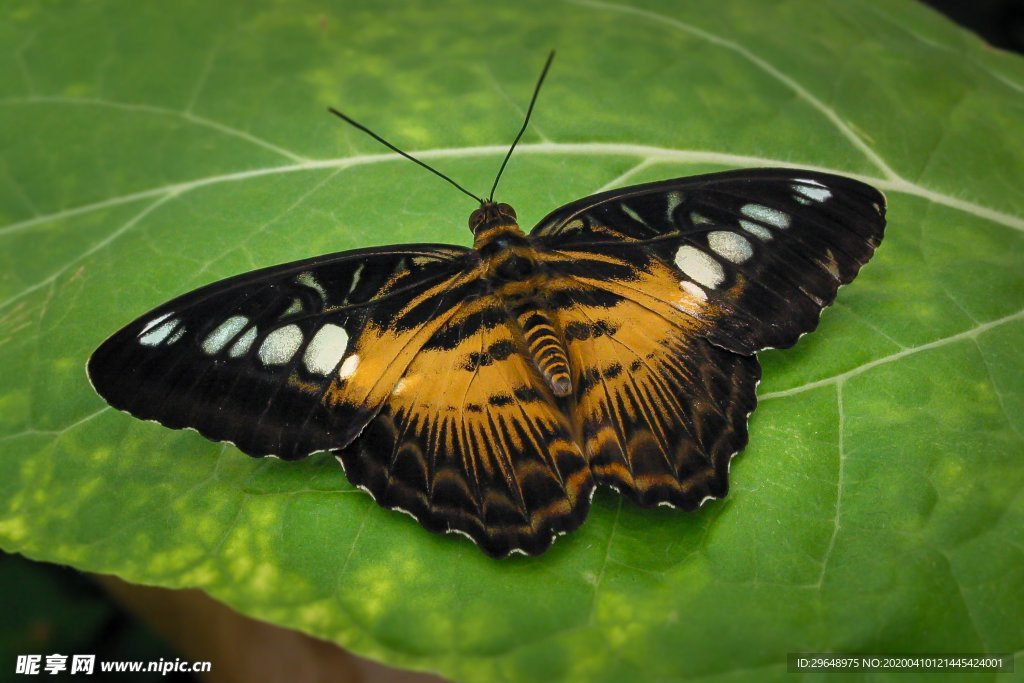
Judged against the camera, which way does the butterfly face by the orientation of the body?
away from the camera
